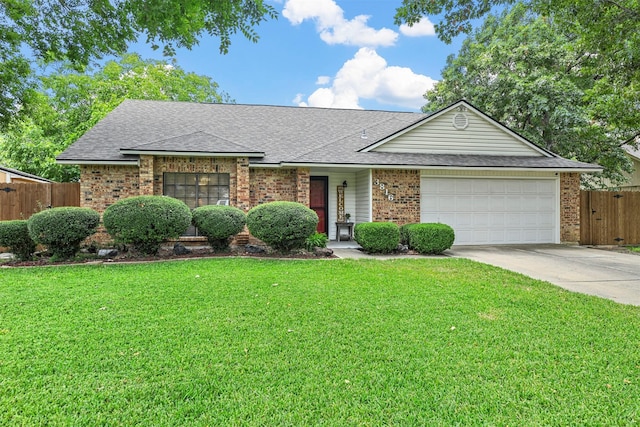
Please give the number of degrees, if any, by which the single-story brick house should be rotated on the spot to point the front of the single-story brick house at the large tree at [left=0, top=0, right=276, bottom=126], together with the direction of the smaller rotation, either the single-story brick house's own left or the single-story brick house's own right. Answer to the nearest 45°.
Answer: approximately 90° to the single-story brick house's own right

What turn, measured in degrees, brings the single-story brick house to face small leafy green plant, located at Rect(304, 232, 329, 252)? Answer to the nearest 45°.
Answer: approximately 45° to its right

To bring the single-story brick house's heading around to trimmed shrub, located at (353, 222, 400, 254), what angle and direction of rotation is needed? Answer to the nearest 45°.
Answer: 0° — it already faces it

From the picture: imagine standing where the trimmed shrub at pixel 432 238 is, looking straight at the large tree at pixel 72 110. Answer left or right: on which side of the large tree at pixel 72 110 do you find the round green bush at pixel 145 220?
left

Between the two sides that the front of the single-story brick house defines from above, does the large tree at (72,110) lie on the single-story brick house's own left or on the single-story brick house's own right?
on the single-story brick house's own right

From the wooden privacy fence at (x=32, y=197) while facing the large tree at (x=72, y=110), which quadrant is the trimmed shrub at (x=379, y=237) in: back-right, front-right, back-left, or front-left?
back-right

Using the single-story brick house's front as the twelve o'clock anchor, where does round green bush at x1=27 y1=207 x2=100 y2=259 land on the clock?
The round green bush is roughly at 2 o'clock from the single-story brick house.

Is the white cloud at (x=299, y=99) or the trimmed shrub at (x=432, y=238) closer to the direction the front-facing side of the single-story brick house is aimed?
the trimmed shrub

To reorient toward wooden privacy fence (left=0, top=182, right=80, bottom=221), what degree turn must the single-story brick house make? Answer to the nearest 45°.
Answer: approximately 90° to its right

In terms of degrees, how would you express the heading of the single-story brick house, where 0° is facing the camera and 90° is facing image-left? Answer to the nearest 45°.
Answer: approximately 0°

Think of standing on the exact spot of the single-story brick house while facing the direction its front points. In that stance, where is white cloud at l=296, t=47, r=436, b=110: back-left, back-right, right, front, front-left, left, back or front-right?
back

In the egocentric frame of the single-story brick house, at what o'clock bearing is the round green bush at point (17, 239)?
The round green bush is roughly at 2 o'clock from the single-story brick house.

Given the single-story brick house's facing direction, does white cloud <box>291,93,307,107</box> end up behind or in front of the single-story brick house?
behind

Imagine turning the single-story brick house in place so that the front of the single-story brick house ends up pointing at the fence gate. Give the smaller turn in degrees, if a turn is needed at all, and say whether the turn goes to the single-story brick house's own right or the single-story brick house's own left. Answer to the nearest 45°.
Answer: approximately 90° to the single-story brick house's own left

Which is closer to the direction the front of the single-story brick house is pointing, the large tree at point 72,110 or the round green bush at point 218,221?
the round green bush
